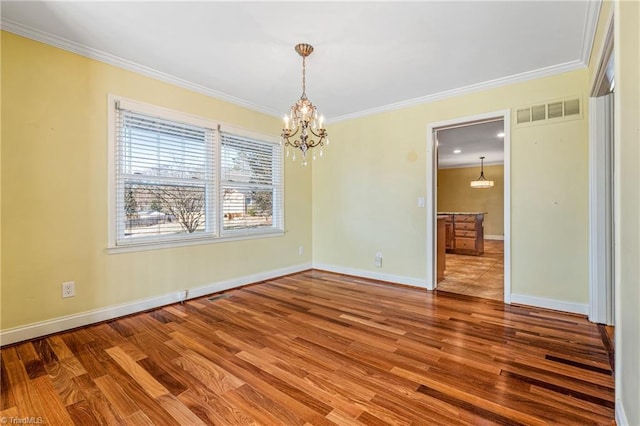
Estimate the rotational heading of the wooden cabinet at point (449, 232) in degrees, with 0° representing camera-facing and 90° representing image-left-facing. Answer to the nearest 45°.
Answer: approximately 0°
